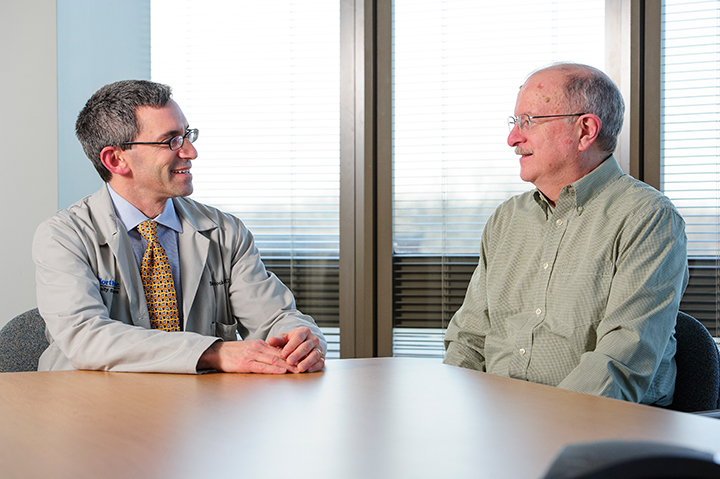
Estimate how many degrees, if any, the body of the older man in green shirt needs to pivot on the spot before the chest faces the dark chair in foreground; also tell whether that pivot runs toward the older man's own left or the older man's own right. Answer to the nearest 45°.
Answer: approximately 45° to the older man's own left

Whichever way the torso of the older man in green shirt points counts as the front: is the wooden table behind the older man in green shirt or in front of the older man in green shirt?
in front

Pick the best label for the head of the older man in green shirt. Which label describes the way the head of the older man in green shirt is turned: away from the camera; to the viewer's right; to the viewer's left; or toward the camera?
to the viewer's left

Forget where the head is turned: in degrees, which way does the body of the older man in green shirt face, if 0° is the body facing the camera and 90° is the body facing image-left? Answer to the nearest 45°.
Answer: approximately 45°
